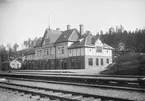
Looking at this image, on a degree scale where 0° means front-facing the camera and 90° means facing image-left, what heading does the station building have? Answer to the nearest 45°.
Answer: approximately 45°
